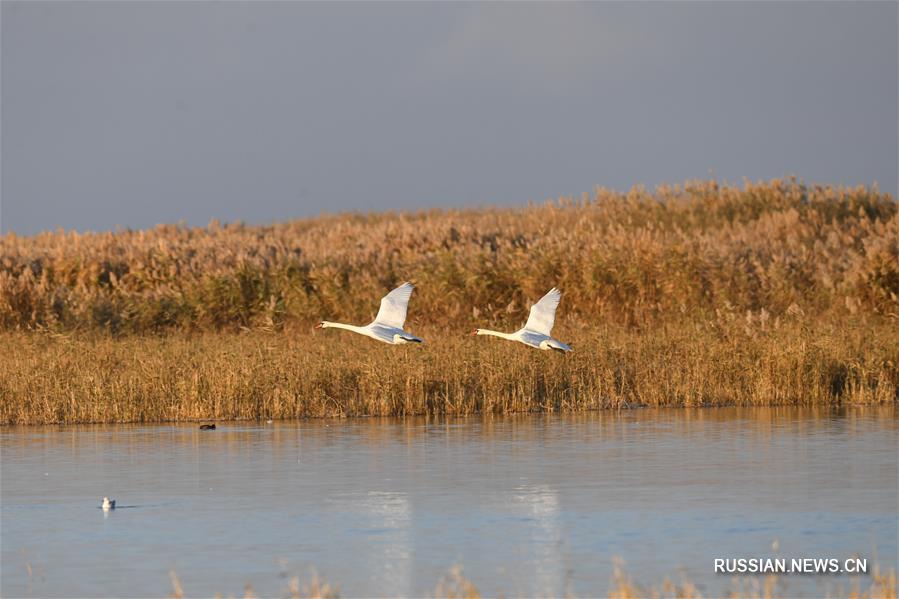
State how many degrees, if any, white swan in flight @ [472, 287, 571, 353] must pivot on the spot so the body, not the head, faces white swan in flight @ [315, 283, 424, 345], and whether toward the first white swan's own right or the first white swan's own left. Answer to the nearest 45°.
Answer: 0° — it already faces it

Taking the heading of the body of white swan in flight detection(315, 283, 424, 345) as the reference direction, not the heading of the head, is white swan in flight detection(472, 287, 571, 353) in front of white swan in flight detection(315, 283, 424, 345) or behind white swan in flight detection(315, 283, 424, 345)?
behind

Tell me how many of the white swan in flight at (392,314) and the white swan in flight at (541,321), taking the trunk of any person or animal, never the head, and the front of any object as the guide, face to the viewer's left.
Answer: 2

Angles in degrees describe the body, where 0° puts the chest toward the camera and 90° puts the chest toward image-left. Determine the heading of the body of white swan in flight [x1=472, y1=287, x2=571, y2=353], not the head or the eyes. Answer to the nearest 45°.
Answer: approximately 90°

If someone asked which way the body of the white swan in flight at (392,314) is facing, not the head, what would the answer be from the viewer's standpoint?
to the viewer's left
